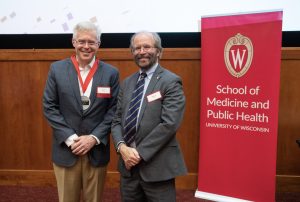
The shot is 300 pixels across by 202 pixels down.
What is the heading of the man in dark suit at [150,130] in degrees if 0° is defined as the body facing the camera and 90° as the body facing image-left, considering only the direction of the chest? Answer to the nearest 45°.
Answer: approximately 45°

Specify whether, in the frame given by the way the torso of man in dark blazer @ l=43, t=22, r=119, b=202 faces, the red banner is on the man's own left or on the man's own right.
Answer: on the man's own left
